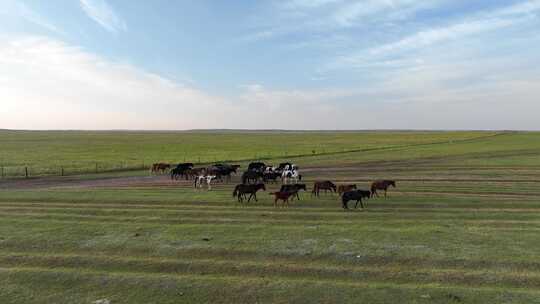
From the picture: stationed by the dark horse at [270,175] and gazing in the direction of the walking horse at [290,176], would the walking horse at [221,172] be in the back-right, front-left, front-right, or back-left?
back-left

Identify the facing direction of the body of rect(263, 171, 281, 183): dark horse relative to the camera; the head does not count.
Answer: to the viewer's right

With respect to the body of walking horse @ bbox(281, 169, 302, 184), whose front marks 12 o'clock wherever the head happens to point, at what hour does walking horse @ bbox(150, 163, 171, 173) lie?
walking horse @ bbox(150, 163, 171, 173) is roughly at 7 o'clock from walking horse @ bbox(281, 169, 302, 184).

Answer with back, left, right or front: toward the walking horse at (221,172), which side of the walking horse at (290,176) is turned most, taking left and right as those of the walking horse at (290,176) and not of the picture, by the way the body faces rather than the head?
back

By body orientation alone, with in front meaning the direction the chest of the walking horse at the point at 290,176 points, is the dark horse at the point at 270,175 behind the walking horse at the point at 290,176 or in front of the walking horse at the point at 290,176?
behind
